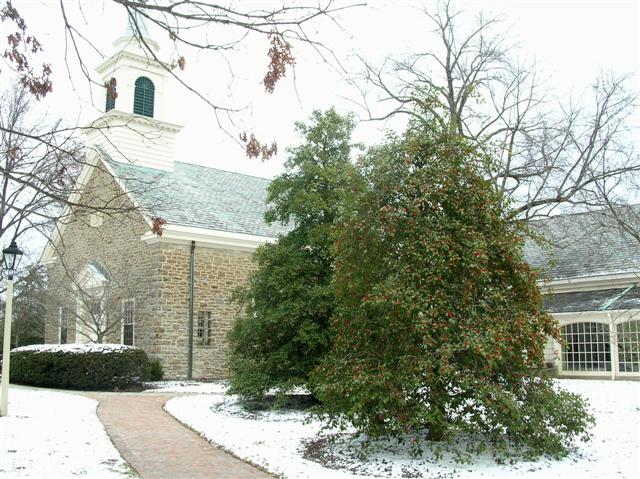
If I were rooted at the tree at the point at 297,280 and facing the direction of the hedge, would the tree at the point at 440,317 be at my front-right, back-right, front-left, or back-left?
back-left

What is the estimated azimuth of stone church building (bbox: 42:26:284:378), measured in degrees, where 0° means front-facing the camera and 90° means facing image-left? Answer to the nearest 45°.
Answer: approximately 45°

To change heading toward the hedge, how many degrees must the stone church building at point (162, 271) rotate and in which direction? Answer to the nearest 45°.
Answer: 0° — it already faces it

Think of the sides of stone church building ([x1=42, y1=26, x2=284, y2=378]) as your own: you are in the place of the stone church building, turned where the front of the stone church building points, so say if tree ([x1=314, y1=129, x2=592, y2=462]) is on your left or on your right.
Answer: on your left

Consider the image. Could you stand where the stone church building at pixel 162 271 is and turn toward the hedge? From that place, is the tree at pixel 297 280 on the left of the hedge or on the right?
left

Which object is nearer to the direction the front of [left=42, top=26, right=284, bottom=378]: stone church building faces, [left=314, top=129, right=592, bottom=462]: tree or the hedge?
the hedge
